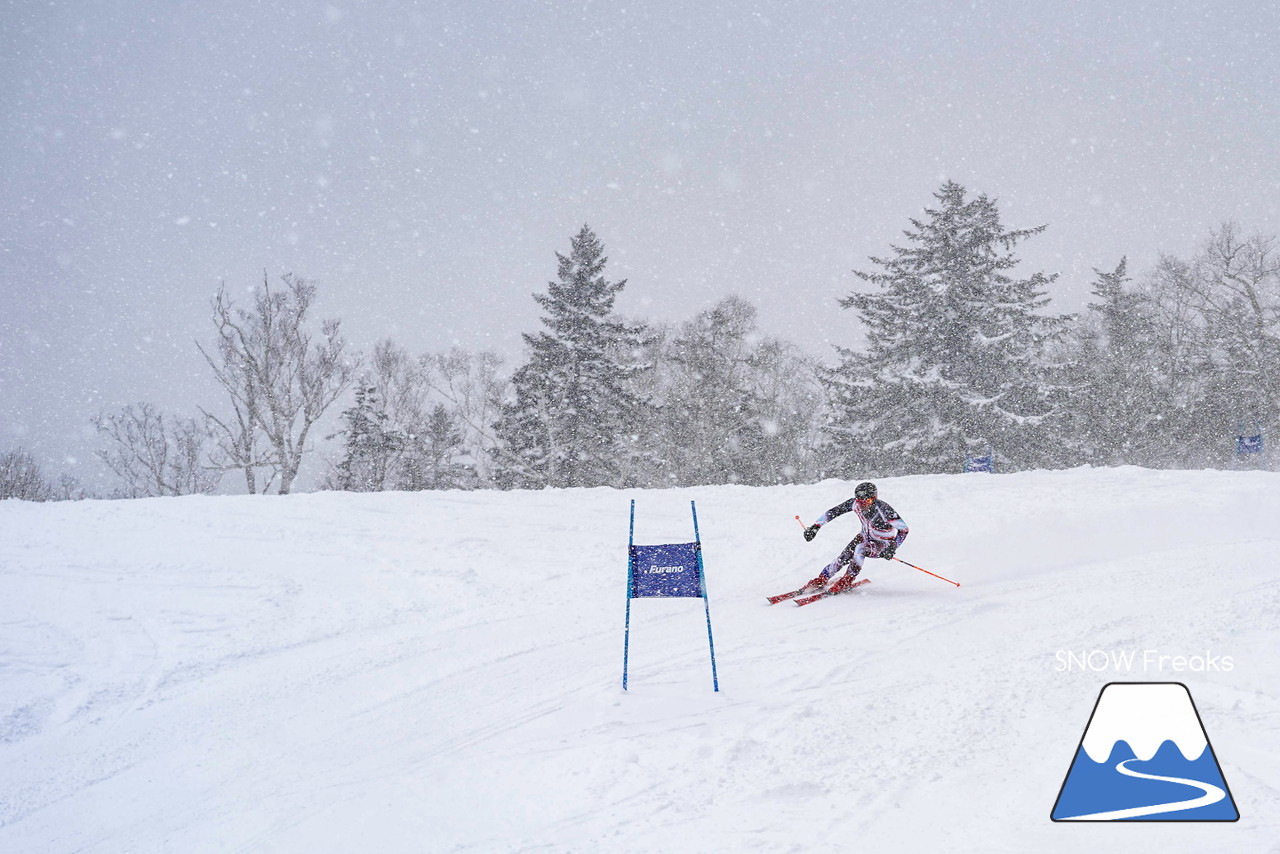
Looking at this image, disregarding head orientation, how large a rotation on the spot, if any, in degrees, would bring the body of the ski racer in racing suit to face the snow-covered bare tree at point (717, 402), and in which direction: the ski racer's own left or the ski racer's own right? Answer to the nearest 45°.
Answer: approximately 135° to the ski racer's own right

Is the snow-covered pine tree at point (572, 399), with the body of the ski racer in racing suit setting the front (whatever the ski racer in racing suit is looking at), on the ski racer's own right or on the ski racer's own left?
on the ski racer's own right

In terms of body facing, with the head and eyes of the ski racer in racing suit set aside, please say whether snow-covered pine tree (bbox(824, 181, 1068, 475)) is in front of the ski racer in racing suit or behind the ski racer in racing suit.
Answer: behind

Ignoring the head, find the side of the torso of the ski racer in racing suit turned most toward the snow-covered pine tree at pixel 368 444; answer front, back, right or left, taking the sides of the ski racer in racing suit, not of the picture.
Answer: right

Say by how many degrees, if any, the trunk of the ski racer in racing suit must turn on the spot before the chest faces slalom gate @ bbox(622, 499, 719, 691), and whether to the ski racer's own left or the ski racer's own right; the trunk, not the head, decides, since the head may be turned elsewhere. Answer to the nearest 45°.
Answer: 0° — they already face it

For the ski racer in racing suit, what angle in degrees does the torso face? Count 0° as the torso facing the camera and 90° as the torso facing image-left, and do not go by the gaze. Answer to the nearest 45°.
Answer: approximately 45°
